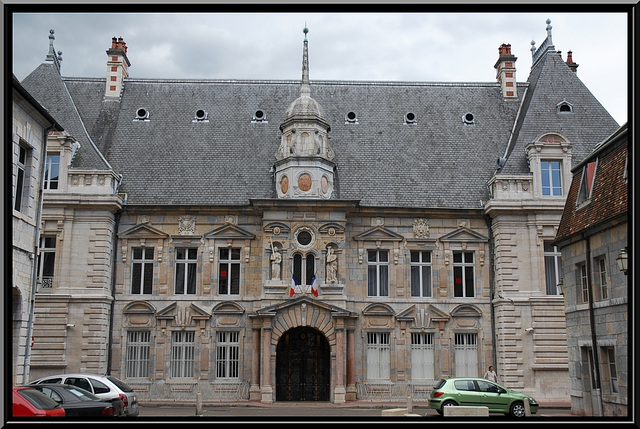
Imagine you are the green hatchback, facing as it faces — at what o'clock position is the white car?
The white car is roughly at 5 o'clock from the green hatchback.

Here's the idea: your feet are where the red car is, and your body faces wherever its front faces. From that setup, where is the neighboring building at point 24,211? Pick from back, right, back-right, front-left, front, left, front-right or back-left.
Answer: front-right

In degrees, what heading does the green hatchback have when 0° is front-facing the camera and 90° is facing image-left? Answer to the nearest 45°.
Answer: approximately 270°

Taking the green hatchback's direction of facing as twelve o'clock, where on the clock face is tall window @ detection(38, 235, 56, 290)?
The tall window is roughly at 6 o'clock from the green hatchback.

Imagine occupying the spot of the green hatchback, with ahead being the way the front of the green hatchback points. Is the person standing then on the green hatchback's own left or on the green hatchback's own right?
on the green hatchback's own left

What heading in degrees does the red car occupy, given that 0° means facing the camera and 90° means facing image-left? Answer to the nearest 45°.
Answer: approximately 135°

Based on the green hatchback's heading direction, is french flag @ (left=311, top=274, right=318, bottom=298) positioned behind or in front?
behind

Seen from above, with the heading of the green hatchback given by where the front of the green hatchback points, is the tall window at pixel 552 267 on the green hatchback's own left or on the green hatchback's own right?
on the green hatchback's own left

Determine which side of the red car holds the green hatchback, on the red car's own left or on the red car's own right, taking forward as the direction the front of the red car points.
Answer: on the red car's own right

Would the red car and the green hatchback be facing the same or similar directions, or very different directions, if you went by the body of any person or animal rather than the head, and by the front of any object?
very different directions
